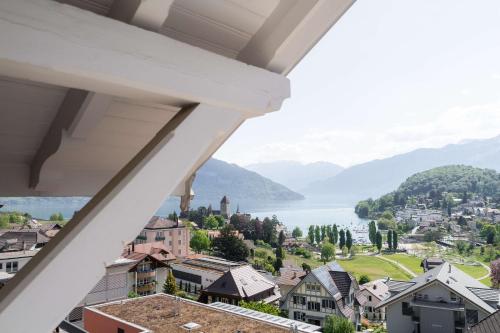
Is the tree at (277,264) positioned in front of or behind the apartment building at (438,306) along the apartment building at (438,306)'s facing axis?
behind

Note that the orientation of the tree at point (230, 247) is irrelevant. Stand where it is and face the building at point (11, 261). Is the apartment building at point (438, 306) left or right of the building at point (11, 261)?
left

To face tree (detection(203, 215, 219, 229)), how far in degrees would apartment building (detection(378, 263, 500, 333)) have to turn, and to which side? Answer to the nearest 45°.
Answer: approximately 135° to its right

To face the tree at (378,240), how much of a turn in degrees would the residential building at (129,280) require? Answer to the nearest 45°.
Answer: approximately 90° to its left

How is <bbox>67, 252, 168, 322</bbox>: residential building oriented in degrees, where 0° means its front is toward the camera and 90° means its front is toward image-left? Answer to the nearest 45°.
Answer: approximately 315°

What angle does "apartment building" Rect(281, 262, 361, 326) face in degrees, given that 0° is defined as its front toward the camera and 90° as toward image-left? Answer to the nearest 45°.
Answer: approximately 45°

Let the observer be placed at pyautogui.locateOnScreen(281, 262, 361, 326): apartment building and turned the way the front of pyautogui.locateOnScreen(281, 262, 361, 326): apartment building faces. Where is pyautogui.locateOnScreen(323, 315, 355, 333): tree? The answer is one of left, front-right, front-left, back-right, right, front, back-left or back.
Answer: front-left

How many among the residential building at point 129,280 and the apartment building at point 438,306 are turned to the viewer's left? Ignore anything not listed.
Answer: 0

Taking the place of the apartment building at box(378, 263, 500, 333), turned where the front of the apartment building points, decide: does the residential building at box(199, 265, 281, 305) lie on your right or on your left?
on your right

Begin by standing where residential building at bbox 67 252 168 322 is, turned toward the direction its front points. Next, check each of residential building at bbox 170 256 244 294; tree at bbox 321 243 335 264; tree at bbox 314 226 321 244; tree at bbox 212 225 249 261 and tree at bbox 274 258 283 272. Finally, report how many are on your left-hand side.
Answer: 5

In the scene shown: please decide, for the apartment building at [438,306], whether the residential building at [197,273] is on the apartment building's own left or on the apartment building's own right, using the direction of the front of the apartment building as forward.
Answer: on the apartment building's own right

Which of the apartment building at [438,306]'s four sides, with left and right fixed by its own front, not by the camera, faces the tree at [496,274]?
back

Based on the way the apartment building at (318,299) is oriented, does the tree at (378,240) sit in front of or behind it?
behind

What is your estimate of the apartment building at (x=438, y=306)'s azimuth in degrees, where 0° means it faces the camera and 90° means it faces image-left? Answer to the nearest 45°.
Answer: approximately 0°
